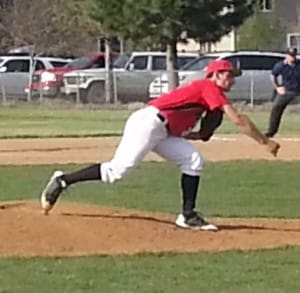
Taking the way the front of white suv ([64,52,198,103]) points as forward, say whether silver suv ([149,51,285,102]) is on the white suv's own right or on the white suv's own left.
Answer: on the white suv's own left

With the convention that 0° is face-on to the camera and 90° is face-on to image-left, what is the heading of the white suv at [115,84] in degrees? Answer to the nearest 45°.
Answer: approximately 45°

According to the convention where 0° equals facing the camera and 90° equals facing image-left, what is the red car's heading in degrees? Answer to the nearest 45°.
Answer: approximately 45°

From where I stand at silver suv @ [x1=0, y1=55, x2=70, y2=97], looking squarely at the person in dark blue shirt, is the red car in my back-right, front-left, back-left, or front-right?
front-left

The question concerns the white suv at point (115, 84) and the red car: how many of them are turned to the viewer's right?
0

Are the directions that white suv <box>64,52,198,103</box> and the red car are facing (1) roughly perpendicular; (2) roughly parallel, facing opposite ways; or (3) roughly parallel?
roughly parallel

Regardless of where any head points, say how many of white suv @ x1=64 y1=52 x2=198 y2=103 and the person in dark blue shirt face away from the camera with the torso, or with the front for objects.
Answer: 0

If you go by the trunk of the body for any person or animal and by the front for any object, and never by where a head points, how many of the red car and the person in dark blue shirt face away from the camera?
0

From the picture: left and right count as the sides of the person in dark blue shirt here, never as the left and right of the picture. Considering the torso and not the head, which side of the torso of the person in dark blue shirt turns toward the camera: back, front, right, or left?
front
